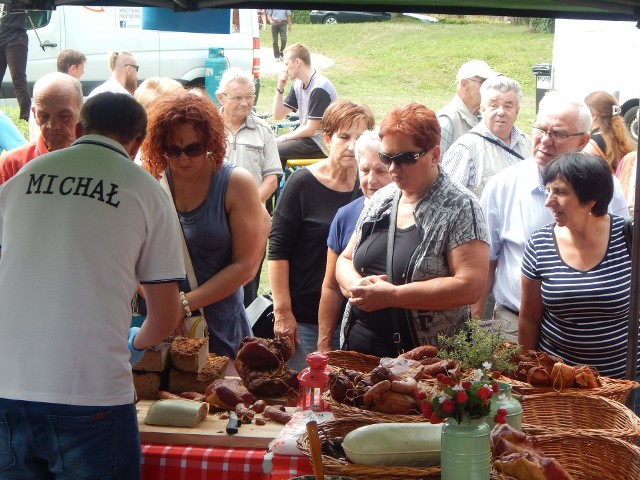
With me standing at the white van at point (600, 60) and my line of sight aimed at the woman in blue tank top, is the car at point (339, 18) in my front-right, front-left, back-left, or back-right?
back-right

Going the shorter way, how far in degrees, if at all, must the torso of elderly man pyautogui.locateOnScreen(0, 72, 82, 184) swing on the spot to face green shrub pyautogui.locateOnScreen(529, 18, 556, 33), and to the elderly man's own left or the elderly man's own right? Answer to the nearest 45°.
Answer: approximately 135° to the elderly man's own left

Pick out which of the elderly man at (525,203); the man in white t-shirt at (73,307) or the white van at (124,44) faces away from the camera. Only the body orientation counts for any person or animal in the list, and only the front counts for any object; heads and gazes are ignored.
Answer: the man in white t-shirt

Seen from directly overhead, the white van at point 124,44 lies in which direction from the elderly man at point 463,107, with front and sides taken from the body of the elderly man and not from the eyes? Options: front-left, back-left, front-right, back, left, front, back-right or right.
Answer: back

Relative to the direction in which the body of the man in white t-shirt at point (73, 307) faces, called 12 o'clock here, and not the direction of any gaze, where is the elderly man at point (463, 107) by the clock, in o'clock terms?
The elderly man is roughly at 1 o'clock from the man in white t-shirt.

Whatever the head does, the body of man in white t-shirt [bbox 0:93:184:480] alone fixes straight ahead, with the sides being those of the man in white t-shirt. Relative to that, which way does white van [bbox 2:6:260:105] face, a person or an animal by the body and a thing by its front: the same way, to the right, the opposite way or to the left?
to the left

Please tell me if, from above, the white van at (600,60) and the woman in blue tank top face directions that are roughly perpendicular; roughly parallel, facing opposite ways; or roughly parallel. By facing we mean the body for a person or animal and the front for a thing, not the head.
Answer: roughly perpendicular

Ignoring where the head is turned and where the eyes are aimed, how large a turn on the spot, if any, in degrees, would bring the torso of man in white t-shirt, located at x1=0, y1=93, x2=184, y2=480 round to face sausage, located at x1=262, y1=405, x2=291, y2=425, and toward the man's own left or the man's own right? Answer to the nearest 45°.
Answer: approximately 90° to the man's own right

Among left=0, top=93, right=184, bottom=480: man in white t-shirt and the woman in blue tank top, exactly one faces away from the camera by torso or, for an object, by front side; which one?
the man in white t-shirt

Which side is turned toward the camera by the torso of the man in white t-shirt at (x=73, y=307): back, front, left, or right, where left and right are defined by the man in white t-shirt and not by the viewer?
back
